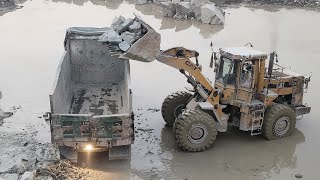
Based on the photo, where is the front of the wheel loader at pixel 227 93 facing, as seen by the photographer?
facing the viewer and to the left of the viewer

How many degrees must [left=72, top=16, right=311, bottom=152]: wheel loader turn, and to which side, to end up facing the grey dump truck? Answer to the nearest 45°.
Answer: approximately 45° to its right

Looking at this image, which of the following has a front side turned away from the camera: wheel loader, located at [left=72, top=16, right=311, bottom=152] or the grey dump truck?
the grey dump truck

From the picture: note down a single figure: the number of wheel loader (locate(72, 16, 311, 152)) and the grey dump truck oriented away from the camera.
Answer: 1

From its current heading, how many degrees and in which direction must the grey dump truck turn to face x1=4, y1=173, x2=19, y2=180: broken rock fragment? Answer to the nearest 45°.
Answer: approximately 135° to its left

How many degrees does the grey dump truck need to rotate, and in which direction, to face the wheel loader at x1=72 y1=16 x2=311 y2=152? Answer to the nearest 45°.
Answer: approximately 90° to its right

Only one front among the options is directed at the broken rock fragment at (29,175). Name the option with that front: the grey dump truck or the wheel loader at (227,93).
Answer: the wheel loader

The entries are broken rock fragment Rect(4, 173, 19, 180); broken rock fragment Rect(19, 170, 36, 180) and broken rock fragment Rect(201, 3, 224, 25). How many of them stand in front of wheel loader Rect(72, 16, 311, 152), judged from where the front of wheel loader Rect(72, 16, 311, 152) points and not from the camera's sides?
2

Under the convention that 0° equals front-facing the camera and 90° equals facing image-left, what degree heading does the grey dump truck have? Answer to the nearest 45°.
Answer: approximately 180°

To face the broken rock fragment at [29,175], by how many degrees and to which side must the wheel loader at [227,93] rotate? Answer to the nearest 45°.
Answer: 0° — it already faces it

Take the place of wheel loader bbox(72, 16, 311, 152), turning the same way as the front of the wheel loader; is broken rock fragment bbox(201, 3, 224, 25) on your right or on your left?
on your right
